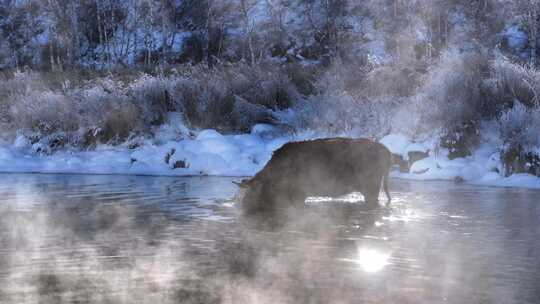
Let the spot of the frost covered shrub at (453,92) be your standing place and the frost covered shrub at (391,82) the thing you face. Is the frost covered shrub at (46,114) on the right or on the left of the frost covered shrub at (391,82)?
left

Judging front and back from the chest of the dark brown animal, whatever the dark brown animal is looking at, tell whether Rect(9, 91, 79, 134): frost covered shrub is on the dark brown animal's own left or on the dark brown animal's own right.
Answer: on the dark brown animal's own right

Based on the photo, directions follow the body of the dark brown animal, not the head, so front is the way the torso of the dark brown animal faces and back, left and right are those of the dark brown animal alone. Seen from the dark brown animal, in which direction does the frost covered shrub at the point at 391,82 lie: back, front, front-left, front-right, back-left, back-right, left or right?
right

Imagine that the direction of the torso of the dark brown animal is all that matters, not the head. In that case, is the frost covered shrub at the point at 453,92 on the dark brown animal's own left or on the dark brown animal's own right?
on the dark brown animal's own right

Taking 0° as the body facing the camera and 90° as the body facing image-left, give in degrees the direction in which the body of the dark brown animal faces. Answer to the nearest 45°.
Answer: approximately 90°

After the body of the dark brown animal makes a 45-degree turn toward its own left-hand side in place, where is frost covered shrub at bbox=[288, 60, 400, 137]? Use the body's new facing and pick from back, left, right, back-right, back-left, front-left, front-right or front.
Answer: back-right

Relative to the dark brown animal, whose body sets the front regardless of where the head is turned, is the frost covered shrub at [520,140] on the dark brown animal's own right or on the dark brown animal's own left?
on the dark brown animal's own right

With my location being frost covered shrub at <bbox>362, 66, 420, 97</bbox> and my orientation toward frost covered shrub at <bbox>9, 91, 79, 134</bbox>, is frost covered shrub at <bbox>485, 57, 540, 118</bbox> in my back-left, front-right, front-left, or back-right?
back-left

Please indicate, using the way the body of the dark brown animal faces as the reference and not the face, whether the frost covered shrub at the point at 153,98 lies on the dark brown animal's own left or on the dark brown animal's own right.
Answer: on the dark brown animal's own right

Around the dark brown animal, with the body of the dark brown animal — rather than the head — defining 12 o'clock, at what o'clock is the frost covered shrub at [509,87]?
The frost covered shrub is roughly at 4 o'clock from the dark brown animal.
